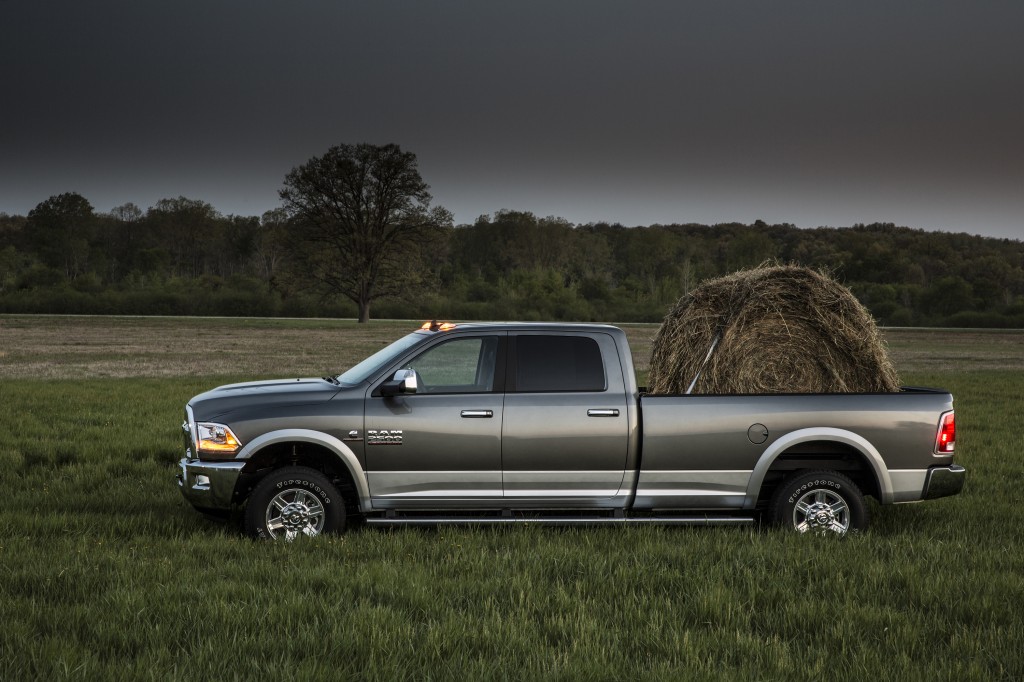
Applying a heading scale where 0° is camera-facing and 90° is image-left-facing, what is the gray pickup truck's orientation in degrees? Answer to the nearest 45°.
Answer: approximately 90°
